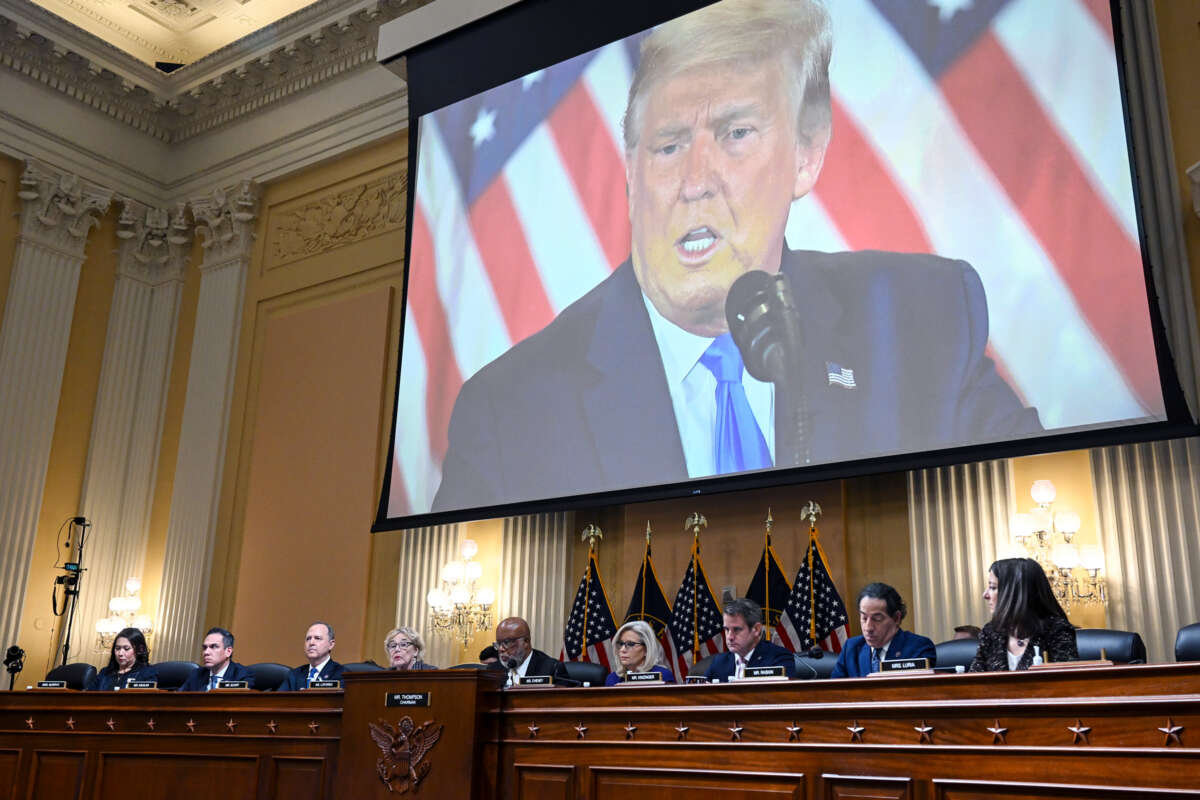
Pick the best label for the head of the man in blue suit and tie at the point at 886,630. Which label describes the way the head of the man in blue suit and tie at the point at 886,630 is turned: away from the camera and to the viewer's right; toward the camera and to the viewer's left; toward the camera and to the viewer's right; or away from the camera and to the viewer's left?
toward the camera and to the viewer's left

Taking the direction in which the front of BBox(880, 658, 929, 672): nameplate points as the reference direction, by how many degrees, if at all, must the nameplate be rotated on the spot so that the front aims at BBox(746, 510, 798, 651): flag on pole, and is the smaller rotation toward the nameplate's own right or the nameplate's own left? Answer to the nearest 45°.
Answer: approximately 180°

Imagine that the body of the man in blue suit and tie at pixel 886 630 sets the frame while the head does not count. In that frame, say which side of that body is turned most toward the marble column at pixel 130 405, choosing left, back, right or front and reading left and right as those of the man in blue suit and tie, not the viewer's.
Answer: right

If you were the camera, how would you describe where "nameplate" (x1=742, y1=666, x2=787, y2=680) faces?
facing the viewer

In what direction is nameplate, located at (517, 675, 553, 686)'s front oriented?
toward the camera

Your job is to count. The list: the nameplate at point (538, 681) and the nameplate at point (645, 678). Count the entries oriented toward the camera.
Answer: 2

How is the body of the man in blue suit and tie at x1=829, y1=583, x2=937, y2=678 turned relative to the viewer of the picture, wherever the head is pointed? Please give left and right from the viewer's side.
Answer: facing the viewer and to the left of the viewer

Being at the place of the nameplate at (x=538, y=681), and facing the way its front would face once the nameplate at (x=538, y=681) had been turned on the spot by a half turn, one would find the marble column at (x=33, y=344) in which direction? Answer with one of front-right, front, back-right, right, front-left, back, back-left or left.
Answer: front-left

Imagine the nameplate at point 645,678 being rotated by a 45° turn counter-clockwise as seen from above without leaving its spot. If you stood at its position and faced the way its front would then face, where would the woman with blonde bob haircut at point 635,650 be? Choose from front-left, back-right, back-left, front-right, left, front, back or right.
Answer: back-left

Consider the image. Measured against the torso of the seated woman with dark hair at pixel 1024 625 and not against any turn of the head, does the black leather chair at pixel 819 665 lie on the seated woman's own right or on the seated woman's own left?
on the seated woman's own right

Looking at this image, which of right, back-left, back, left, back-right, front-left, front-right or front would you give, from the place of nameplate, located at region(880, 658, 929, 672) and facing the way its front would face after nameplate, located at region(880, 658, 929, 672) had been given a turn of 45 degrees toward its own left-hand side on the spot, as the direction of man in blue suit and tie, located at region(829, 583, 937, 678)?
back-left

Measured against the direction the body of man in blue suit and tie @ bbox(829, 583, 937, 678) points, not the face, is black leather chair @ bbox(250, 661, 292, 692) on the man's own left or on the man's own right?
on the man's own right

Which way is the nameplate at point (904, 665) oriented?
toward the camera
